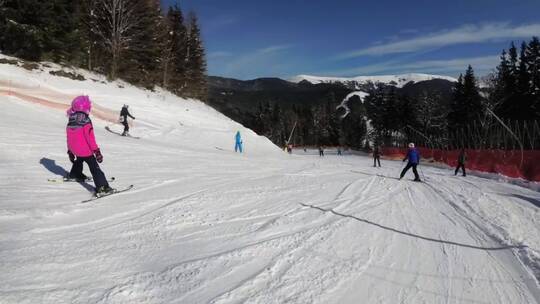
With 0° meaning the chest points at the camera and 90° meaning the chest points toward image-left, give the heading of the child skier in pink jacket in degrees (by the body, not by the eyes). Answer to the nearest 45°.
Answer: approximately 225°

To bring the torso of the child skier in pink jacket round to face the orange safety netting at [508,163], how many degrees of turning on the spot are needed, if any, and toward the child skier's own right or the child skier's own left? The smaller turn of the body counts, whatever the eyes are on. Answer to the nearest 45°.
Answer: approximately 45° to the child skier's own right

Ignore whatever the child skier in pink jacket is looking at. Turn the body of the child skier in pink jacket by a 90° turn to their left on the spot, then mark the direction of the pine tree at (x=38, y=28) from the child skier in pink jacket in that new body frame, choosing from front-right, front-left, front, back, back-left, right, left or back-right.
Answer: front-right
